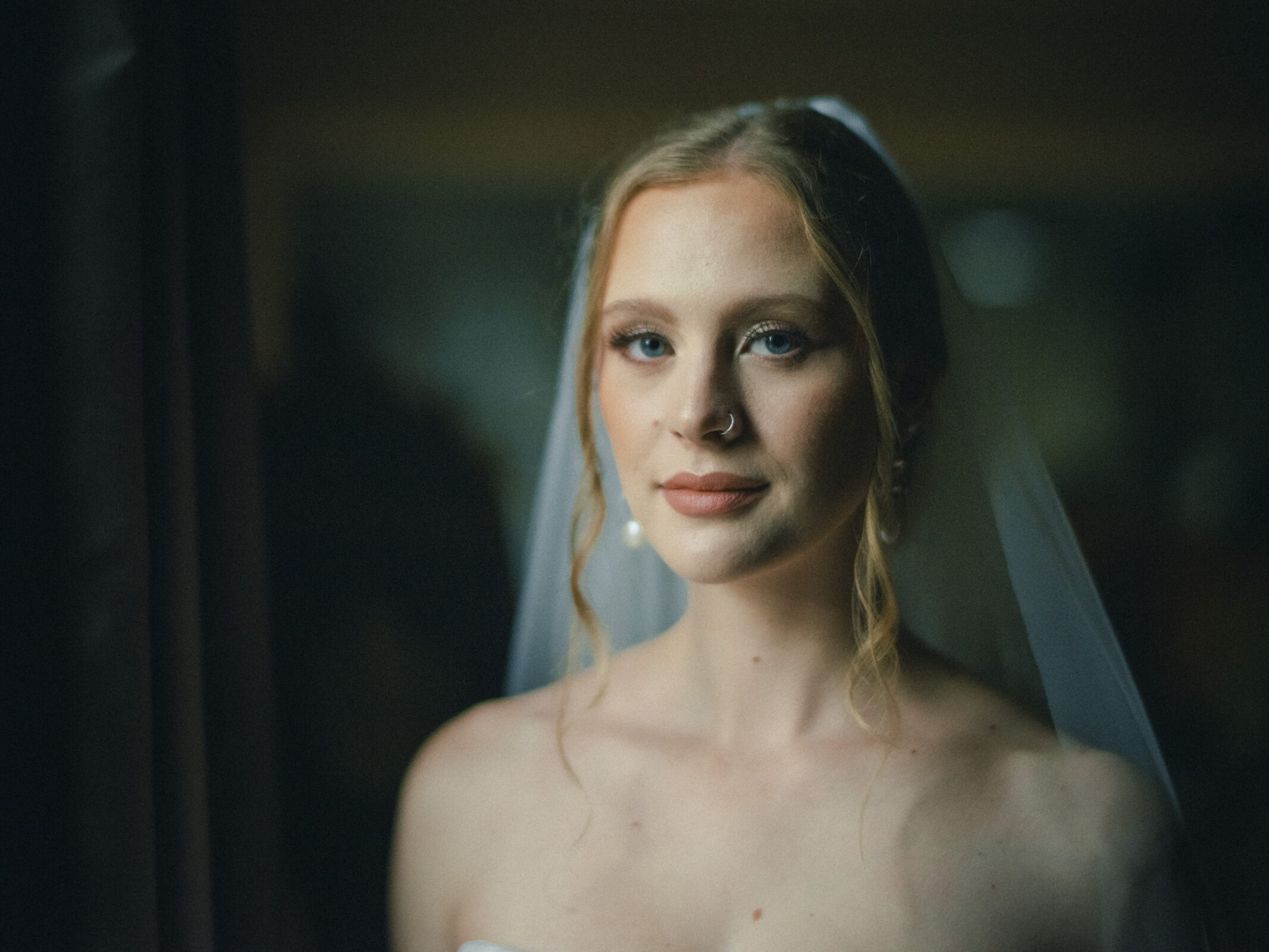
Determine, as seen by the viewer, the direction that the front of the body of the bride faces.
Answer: toward the camera
